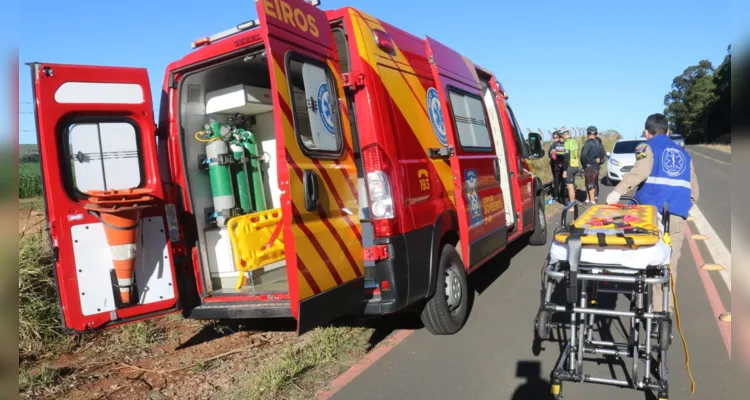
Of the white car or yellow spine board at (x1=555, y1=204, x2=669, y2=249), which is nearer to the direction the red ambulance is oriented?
the white car

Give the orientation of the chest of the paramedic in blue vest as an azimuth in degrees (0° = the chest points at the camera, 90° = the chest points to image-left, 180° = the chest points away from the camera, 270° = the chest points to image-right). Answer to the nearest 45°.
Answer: approximately 135°

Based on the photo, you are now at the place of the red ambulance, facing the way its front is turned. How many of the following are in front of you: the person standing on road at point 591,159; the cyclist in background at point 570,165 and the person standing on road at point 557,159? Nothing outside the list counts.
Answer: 3

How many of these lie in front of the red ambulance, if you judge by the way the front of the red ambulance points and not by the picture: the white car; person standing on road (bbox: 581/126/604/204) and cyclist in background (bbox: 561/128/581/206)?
3

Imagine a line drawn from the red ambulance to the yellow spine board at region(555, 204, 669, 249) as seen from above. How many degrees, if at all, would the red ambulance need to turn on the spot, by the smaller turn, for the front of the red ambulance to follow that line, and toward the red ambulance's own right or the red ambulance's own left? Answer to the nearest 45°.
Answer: approximately 90° to the red ambulance's own right

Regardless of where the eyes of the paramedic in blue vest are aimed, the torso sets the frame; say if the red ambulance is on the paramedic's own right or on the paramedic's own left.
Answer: on the paramedic's own left

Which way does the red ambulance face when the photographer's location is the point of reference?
facing away from the viewer and to the right of the viewer

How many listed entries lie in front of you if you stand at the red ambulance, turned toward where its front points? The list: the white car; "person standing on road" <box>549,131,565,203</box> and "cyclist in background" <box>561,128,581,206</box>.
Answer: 3
